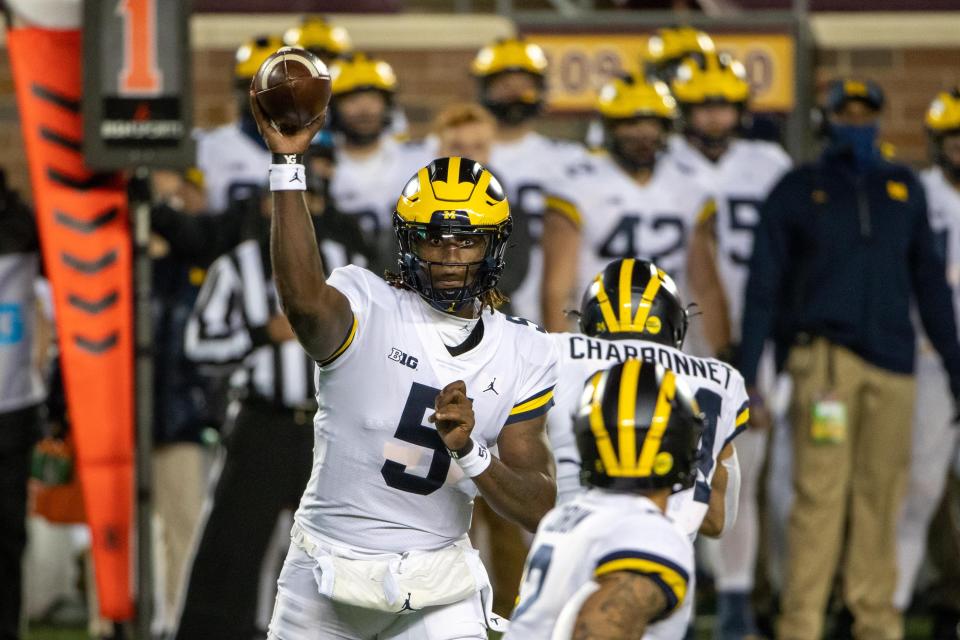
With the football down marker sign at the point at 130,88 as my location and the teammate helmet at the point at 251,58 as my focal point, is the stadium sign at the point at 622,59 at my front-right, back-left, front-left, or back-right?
front-right

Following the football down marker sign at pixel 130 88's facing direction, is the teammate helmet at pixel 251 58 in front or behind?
behind

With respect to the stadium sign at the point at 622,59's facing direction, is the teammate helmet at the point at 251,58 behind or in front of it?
in front

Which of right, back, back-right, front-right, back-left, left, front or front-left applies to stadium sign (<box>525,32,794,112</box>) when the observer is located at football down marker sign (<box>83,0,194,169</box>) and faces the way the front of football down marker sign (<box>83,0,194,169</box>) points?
back-left

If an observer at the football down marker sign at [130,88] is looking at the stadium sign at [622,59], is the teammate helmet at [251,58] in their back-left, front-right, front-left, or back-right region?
front-left

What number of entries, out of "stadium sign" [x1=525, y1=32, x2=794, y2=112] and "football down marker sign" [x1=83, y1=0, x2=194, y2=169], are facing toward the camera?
2

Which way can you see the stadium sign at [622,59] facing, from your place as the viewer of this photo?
facing the viewer

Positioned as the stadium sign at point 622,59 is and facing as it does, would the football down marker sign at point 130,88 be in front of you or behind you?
in front
